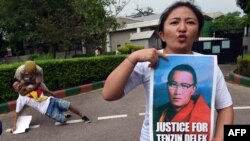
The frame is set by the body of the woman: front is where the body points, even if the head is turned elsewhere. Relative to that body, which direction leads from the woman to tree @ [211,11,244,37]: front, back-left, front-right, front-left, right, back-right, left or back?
back

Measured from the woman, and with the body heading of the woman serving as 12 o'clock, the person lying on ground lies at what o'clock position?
The person lying on ground is roughly at 5 o'clock from the woman.

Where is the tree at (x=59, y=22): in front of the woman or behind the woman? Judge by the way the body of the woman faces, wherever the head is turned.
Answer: behind

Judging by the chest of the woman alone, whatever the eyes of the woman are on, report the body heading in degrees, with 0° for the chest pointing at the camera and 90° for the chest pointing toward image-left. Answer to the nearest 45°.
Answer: approximately 0°

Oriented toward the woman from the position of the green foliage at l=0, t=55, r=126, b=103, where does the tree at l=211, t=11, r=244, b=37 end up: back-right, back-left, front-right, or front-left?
back-left

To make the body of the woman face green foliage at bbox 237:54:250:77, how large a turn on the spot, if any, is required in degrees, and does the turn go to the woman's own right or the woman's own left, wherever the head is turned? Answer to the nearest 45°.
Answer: approximately 180°

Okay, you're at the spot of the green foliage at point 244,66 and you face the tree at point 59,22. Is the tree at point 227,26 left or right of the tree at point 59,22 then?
right
